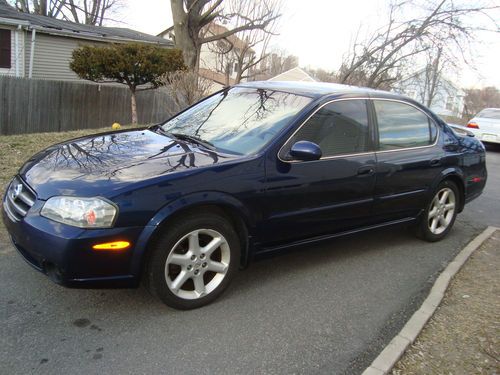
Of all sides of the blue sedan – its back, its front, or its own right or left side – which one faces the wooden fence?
right

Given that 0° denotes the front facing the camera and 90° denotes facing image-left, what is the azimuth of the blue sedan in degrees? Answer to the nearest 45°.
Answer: approximately 45°

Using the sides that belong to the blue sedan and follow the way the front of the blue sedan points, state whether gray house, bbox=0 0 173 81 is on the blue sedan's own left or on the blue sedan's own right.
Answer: on the blue sedan's own right

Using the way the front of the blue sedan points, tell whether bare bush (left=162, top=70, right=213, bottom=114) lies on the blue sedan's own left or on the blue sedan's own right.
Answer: on the blue sedan's own right

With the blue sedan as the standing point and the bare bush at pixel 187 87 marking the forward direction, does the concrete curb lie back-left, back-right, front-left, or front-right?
back-right

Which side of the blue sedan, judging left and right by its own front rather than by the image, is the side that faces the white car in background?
back

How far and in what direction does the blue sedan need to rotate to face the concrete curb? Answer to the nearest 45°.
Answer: approximately 135° to its left
